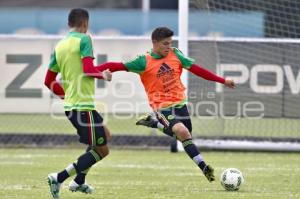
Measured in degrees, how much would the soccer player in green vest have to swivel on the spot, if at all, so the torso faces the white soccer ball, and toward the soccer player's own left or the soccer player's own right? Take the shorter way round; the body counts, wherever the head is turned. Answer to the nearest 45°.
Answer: approximately 45° to the soccer player's own right

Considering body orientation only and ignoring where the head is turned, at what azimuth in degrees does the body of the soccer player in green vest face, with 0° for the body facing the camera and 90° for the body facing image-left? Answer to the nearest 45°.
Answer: approximately 225°

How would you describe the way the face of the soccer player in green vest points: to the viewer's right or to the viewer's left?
to the viewer's right
